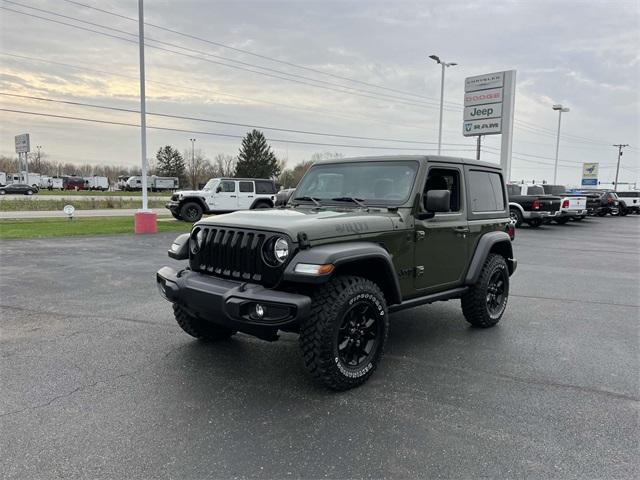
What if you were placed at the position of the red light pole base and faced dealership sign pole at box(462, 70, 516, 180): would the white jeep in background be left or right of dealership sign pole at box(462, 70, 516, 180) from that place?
left

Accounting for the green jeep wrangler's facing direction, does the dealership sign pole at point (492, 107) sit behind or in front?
behind

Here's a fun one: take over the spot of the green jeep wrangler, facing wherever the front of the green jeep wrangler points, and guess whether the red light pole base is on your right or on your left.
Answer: on your right

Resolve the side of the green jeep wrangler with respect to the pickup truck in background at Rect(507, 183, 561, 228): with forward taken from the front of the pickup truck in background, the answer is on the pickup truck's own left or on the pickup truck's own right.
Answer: on the pickup truck's own left

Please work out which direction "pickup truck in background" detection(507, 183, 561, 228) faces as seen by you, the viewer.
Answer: facing away from the viewer and to the left of the viewer

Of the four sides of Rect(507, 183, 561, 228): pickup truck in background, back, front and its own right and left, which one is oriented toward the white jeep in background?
left

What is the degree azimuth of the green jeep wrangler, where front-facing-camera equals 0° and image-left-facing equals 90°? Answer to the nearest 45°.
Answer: approximately 45°

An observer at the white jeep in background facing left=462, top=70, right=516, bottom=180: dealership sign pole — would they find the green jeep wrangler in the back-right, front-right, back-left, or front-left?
back-right

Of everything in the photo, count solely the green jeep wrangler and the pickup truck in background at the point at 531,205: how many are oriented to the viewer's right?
0

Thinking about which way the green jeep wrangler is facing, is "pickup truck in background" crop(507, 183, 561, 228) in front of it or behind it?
behind

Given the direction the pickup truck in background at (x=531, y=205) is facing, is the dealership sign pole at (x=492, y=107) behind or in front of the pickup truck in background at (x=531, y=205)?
in front

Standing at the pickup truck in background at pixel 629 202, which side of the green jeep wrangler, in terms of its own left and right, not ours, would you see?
back

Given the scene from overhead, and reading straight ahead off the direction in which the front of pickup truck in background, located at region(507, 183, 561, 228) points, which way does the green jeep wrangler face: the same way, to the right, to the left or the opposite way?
to the left
